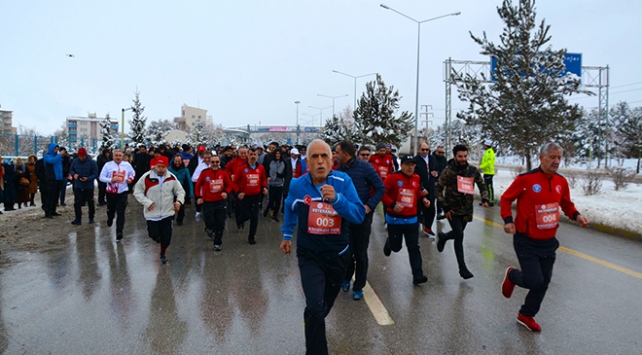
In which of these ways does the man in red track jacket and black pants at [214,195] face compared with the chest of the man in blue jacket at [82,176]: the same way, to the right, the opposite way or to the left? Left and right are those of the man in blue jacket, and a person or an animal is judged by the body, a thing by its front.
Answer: the same way

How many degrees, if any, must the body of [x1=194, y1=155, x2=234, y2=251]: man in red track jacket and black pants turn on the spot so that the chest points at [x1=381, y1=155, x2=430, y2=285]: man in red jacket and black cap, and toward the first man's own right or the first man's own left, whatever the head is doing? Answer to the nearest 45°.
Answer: approximately 45° to the first man's own left

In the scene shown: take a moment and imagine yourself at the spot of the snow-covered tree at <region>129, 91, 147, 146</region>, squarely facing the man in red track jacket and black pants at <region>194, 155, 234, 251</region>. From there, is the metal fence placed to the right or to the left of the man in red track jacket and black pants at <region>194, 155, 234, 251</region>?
right

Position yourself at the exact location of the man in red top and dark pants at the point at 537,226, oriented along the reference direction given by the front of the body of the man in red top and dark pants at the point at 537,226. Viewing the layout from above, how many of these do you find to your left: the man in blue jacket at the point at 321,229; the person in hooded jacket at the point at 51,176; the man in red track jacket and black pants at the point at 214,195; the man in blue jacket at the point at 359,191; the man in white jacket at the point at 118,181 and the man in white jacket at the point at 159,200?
0

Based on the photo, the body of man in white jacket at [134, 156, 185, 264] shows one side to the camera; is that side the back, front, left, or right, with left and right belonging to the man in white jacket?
front

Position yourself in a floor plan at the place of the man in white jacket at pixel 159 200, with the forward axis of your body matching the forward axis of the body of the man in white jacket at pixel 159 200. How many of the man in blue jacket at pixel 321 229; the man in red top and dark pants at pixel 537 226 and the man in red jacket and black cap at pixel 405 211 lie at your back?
0

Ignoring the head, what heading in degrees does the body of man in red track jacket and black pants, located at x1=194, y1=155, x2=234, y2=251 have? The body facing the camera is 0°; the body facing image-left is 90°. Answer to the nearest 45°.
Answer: approximately 0°

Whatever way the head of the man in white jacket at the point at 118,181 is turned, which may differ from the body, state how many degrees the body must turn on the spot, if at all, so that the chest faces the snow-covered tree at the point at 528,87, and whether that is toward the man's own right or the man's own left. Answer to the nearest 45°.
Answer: approximately 90° to the man's own left

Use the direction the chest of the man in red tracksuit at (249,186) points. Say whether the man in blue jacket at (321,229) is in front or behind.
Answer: in front

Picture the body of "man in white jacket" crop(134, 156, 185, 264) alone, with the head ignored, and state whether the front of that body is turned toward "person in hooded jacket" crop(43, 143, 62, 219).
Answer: no

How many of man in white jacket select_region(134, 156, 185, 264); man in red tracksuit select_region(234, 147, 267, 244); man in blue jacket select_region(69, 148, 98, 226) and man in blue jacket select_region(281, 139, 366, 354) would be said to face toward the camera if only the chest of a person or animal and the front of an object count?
4

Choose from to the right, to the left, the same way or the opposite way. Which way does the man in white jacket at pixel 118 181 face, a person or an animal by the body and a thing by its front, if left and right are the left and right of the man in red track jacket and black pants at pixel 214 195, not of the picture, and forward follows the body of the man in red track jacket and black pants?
the same way

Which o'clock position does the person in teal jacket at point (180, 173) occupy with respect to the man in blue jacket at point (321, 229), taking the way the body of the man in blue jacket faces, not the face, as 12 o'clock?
The person in teal jacket is roughly at 5 o'clock from the man in blue jacket.

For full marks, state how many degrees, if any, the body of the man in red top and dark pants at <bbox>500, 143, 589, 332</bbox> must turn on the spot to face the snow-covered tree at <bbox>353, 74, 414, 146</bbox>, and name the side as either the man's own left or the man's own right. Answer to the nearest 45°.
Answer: approximately 180°

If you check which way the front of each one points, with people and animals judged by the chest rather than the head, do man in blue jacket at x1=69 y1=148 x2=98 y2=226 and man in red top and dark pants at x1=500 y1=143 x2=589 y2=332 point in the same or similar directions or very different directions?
same or similar directions

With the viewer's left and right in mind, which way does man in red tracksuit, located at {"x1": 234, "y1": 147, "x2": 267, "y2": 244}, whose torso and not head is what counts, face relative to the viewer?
facing the viewer

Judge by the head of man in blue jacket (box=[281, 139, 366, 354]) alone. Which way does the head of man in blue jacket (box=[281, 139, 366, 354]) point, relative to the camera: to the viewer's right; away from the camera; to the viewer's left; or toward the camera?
toward the camera

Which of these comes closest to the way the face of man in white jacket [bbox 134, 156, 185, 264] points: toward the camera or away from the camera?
toward the camera
